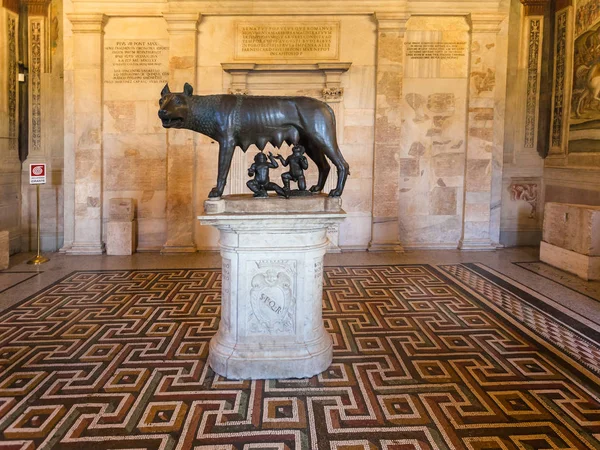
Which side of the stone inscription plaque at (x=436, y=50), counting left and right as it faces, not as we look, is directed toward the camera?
front

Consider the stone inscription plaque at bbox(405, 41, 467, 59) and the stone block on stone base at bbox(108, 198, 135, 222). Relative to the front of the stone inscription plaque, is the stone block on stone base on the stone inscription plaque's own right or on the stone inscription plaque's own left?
on the stone inscription plaque's own right

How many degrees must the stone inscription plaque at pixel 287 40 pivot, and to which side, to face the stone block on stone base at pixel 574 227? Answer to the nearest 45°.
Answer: approximately 45° to its left

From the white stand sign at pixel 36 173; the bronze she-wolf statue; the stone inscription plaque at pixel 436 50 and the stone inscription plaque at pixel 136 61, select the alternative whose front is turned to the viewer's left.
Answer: the bronze she-wolf statue

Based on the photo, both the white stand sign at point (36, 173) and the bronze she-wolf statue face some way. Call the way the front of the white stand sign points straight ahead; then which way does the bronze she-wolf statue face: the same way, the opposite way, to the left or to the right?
to the right

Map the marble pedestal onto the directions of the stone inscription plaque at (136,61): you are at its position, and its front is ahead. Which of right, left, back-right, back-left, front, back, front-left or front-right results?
front

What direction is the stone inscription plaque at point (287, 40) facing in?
toward the camera

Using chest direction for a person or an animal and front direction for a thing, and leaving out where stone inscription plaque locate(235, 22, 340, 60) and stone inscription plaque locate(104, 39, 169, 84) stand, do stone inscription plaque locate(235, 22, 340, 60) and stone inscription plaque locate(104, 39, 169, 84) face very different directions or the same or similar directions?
same or similar directions

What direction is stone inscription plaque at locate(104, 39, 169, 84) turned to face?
toward the camera

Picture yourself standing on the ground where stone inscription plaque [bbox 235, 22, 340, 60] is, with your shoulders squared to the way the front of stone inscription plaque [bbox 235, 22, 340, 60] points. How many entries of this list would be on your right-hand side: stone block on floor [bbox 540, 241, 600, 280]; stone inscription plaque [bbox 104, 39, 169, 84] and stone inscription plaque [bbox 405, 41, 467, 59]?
1

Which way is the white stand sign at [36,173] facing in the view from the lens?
facing the viewer

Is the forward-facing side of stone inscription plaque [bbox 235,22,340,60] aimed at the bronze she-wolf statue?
yes

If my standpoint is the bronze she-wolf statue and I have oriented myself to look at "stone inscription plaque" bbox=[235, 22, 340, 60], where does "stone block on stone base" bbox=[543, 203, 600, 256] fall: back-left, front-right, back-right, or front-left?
front-right

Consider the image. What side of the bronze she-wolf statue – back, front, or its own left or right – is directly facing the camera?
left

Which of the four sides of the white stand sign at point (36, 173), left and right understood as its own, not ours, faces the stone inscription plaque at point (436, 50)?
left
